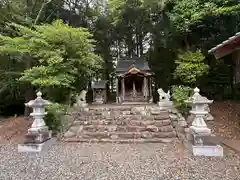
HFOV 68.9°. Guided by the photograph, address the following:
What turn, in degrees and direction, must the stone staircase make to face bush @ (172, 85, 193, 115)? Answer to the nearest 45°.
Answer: approximately 90° to its left

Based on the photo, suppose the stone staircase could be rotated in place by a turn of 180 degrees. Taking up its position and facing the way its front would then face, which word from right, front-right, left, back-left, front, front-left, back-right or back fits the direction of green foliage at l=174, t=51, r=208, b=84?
front-right

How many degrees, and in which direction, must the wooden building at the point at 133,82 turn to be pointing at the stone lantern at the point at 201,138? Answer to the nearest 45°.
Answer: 0° — it already faces it

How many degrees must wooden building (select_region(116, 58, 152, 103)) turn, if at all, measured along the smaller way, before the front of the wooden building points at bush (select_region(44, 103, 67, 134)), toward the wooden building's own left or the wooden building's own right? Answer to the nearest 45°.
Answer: approximately 45° to the wooden building's own right

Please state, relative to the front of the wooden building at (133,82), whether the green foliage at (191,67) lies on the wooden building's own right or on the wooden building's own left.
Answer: on the wooden building's own left

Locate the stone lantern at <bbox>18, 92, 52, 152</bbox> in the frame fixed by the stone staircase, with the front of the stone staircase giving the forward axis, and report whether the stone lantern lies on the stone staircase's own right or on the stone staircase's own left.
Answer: on the stone staircase's own right

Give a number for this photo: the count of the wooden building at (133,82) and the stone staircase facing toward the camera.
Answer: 2

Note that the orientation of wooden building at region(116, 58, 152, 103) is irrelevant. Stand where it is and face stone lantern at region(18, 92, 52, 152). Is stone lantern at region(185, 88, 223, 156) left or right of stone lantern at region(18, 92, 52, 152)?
left

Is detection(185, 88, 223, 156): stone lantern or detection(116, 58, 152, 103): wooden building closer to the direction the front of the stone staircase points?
the stone lantern

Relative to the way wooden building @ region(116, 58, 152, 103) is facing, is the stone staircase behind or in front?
in front

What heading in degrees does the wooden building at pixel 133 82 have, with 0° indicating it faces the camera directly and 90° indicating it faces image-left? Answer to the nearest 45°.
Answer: approximately 0°
